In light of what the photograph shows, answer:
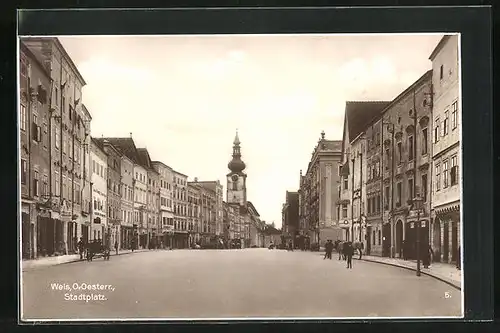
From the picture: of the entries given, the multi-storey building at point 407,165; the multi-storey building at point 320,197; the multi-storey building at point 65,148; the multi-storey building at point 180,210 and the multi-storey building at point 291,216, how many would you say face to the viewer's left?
3

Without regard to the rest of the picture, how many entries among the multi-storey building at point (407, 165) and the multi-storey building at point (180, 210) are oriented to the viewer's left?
1

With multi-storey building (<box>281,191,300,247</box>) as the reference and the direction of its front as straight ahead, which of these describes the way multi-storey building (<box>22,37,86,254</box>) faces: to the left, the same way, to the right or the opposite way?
the opposite way

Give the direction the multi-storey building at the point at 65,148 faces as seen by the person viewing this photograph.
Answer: facing to the right of the viewer

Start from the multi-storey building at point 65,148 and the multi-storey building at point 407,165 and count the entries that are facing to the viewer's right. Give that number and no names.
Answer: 1

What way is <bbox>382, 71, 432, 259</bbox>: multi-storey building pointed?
to the viewer's left

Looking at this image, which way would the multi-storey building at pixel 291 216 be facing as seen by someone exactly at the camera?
facing to the left of the viewer

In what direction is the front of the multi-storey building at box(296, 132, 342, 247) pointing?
to the viewer's left
